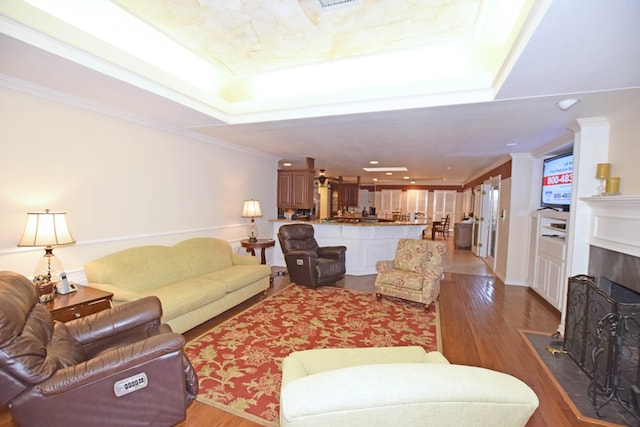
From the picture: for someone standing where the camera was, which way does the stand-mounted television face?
facing the viewer and to the left of the viewer

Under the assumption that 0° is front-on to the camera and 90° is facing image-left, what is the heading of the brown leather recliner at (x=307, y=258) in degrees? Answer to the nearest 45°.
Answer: approximately 315°

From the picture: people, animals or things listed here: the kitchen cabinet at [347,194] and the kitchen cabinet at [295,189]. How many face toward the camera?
2

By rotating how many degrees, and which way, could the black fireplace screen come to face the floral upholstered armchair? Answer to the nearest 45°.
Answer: approximately 45° to its right

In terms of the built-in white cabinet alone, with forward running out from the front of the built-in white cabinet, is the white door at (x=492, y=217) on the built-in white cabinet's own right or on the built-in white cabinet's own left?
on the built-in white cabinet's own right

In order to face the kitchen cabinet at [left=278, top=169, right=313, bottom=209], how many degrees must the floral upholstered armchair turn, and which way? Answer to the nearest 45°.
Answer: approximately 90° to its right

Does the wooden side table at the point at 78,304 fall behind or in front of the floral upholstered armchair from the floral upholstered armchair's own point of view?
in front

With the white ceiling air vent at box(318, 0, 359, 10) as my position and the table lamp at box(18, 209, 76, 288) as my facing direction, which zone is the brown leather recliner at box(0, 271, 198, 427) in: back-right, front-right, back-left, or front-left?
front-left

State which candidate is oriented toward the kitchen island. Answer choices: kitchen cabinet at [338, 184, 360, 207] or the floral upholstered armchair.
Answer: the kitchen cabinet

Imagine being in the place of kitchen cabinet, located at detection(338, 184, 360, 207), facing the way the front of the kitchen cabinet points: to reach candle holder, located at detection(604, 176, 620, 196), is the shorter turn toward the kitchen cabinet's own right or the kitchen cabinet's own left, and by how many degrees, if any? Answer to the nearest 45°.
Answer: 0° — it already faces it

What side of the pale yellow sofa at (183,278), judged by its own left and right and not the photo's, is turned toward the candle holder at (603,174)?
front

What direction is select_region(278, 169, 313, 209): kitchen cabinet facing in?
toward the camera

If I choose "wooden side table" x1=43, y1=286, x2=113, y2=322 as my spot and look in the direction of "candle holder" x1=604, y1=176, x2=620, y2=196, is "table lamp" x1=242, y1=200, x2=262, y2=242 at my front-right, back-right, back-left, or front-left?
front-left

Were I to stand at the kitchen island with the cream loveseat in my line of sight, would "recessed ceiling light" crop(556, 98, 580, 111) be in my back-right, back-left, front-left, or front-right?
front-left
